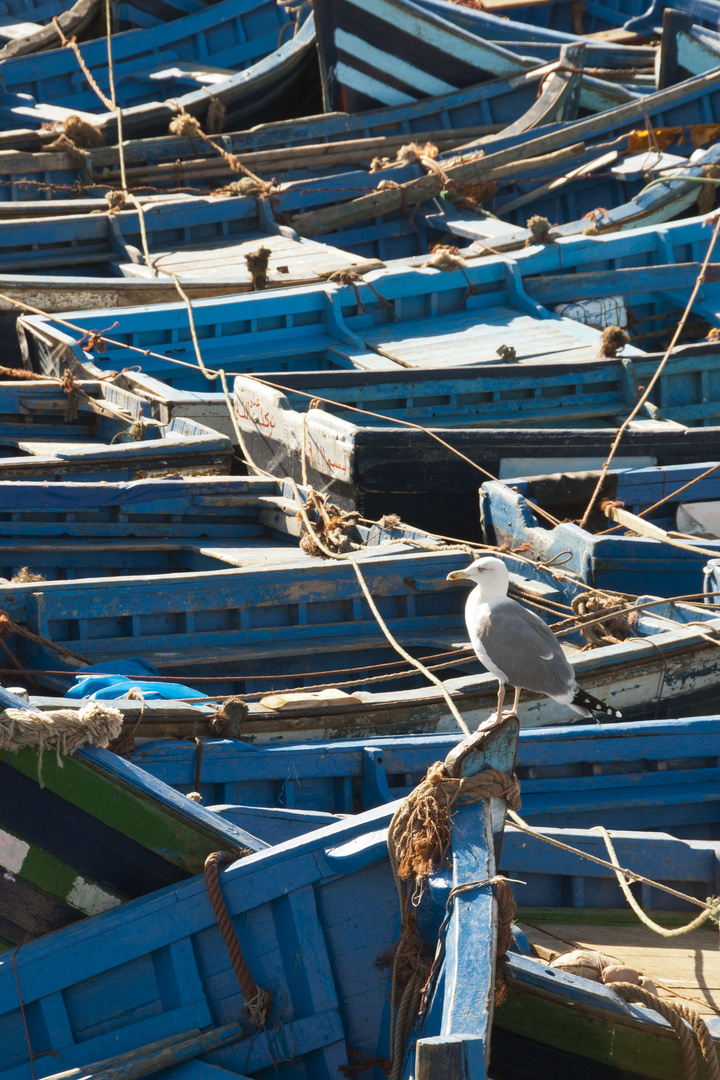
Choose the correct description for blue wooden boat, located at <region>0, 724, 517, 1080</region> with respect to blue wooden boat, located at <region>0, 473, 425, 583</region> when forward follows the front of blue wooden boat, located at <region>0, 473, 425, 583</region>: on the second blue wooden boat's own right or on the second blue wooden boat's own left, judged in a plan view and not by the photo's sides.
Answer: on the second blue wooden boat's own right

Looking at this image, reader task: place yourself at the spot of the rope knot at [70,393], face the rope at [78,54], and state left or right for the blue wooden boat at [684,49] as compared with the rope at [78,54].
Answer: right

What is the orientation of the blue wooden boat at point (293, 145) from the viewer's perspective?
to the viewer's right

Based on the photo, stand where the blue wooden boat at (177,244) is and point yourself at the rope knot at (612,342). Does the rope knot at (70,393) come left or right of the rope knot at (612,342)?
right

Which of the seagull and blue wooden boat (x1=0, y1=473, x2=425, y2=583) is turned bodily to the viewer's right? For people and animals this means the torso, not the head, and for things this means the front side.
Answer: the blue wooden boat

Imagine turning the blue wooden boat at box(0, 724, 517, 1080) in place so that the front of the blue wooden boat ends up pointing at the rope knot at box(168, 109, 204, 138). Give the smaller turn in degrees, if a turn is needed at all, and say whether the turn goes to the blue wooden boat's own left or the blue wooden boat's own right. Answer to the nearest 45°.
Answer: approximately 90° to the blue wooden boat's own left

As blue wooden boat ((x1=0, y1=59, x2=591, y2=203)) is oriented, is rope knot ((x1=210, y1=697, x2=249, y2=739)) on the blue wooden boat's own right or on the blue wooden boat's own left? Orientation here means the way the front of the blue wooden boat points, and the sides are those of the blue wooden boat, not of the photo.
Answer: on the blue wooden boat's own right
